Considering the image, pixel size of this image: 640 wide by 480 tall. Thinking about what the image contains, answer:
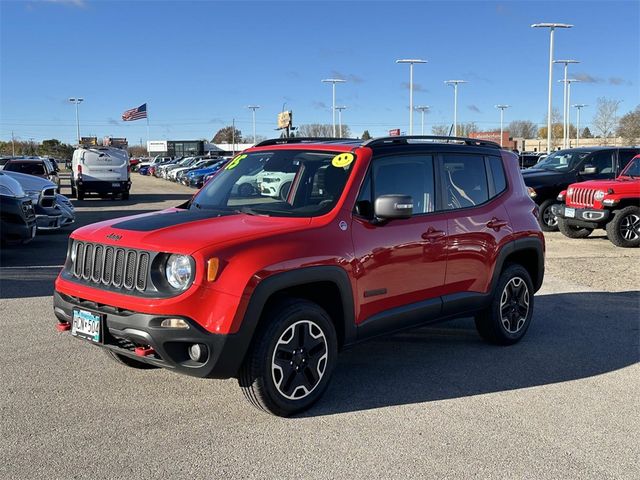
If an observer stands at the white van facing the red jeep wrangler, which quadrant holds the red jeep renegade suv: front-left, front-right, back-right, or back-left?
front-right

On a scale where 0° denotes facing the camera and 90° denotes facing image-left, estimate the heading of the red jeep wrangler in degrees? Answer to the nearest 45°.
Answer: approximately 45°

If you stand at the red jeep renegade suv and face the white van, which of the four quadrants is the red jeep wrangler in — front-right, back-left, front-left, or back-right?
front-right

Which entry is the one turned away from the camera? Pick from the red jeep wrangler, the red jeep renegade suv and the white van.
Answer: the white van

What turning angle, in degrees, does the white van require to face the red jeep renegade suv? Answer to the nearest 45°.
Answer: approximately 180°

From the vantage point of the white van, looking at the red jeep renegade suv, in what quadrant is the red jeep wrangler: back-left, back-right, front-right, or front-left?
front-left

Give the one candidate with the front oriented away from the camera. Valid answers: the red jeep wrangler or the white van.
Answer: the white van

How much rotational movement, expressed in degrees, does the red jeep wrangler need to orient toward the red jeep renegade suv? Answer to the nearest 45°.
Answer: approximately 45° to its left

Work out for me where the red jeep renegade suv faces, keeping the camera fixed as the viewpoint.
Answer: facing the viewer and to the left of the viewer

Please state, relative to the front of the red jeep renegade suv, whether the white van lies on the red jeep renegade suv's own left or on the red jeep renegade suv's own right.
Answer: on the red jeep renegade suv's own right

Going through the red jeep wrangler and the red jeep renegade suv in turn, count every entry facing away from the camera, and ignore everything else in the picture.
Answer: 0

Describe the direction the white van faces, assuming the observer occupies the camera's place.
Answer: facing away from the viewer

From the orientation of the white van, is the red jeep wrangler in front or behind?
behind

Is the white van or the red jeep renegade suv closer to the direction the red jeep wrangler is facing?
the red jeep renegade suv
